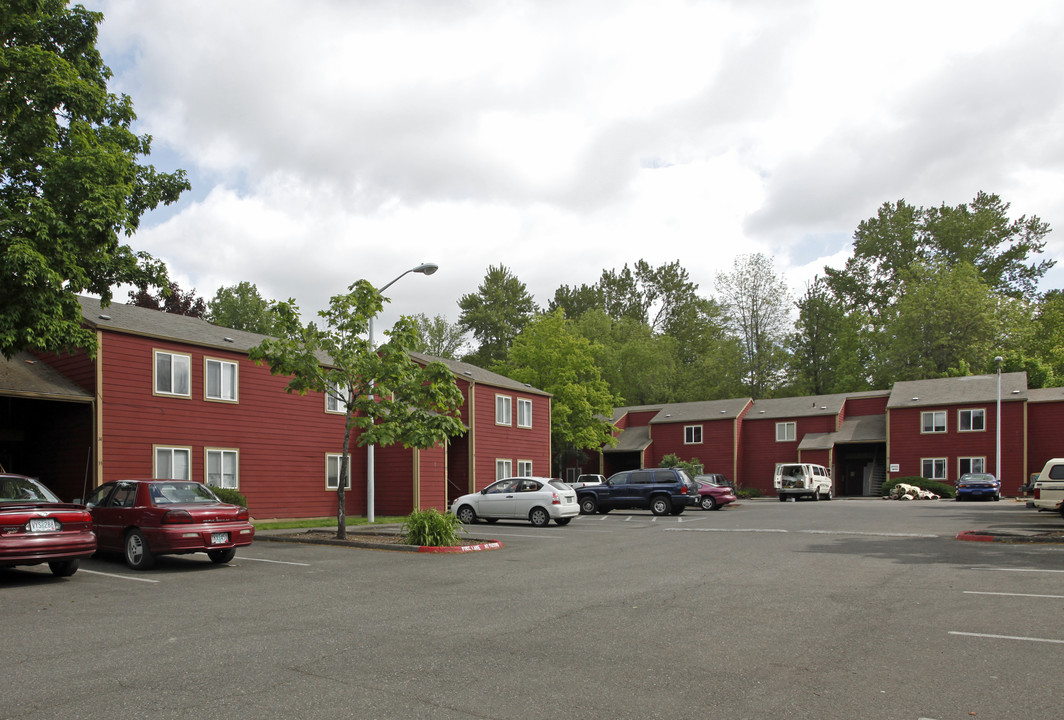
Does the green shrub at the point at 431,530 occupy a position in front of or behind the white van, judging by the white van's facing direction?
behind

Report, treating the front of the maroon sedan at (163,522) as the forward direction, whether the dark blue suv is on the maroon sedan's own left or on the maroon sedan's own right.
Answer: on the maroon sedan's own right

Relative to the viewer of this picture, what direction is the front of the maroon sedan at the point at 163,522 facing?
facing away from the viewer and to the left of the viewer

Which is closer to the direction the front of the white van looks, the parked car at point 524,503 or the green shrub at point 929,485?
the green shrub

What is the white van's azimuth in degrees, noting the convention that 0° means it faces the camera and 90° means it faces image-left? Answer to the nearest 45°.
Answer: approximately 225°

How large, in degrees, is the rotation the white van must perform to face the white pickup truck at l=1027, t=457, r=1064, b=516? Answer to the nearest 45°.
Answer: approximately 135° to its right
